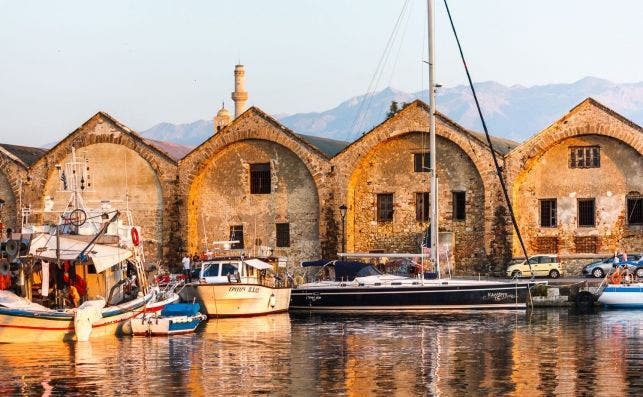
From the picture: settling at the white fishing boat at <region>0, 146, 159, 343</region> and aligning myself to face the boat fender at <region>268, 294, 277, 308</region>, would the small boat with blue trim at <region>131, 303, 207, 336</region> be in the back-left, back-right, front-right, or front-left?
front-right

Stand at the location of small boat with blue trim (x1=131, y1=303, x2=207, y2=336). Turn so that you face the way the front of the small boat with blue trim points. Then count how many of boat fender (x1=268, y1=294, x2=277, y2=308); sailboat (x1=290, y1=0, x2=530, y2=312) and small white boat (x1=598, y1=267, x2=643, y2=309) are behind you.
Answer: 0

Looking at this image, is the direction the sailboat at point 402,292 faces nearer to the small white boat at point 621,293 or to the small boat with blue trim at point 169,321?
the small white boat

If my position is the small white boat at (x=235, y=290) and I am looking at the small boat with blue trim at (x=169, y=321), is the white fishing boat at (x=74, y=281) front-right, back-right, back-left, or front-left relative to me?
front-right

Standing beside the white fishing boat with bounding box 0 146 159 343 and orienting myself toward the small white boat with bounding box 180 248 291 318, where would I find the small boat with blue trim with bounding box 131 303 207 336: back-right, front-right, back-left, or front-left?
front-right

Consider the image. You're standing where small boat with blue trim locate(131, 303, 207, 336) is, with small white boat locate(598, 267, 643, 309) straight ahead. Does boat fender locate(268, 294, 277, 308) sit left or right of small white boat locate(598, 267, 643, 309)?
left

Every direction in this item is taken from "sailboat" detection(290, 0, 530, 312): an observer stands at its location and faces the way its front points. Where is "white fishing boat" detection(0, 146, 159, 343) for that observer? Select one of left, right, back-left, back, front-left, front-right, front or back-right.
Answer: back-right

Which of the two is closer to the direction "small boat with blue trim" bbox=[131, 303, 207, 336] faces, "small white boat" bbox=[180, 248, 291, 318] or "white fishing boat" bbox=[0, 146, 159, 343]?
the small white boat

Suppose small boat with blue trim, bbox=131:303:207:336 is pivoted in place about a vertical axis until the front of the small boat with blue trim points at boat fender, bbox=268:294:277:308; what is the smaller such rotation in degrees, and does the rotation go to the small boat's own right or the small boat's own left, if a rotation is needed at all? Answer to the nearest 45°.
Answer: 0° — it already faces it

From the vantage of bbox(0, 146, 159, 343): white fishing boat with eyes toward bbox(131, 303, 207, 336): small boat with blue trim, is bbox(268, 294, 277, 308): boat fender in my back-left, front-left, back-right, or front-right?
front-left

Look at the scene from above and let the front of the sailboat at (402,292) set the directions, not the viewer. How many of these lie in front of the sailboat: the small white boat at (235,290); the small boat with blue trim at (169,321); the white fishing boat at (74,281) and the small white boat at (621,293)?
1

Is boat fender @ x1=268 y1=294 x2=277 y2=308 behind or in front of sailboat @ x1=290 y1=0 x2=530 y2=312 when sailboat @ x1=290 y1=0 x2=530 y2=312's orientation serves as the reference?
behind

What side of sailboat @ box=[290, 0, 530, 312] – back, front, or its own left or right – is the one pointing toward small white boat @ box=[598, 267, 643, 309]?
front

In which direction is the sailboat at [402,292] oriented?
to the viewer's right

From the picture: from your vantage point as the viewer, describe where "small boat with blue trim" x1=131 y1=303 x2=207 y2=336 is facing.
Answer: facing away from the viewer and to the right of the viewer
